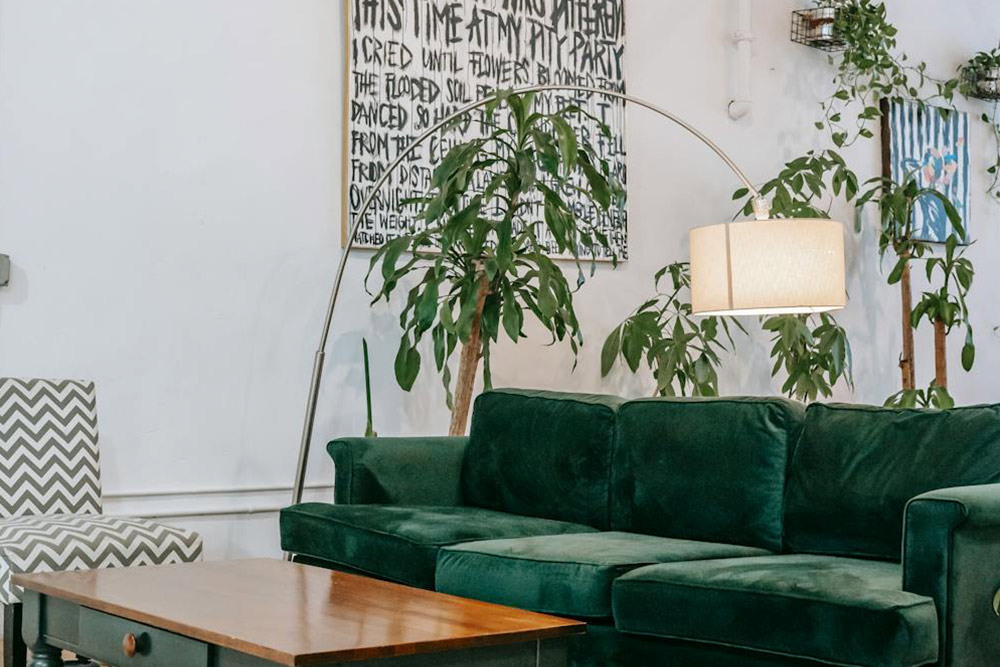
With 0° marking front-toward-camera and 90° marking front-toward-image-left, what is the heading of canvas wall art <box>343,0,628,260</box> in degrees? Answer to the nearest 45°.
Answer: approximately 0°

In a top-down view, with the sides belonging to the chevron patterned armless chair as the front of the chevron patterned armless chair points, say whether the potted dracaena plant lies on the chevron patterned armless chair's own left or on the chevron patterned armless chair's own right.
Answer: on the chevron patterned armless chair's own left

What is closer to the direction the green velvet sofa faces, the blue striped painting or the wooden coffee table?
the wooden coffee table

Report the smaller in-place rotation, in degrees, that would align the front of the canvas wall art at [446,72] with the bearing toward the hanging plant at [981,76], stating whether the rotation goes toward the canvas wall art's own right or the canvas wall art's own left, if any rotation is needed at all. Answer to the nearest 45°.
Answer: approximately 135° to the canvas wall art's own left

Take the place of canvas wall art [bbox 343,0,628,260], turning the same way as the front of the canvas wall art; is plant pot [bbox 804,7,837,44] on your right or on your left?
on your left

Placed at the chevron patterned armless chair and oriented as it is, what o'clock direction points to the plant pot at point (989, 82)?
The plant pot is roughly at 10 o'clock from the chevron patterned armless chair.

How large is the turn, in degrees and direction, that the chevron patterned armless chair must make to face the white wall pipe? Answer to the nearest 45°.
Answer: approximately 90° to its left

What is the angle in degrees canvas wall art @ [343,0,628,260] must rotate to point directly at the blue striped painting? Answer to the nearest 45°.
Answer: approximately 135° to its left

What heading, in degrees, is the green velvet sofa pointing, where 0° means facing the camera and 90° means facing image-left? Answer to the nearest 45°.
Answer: approximately 45°

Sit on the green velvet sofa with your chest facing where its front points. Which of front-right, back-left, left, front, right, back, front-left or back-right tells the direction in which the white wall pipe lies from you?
back-right

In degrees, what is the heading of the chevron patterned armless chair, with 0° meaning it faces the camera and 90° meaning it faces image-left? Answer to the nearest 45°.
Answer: approximately 315°
